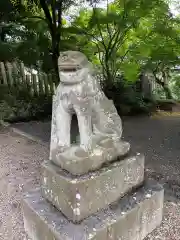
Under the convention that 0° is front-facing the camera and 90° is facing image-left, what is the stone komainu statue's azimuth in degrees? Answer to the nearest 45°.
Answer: approximately 45°

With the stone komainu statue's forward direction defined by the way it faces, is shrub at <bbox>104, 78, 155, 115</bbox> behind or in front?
behind
